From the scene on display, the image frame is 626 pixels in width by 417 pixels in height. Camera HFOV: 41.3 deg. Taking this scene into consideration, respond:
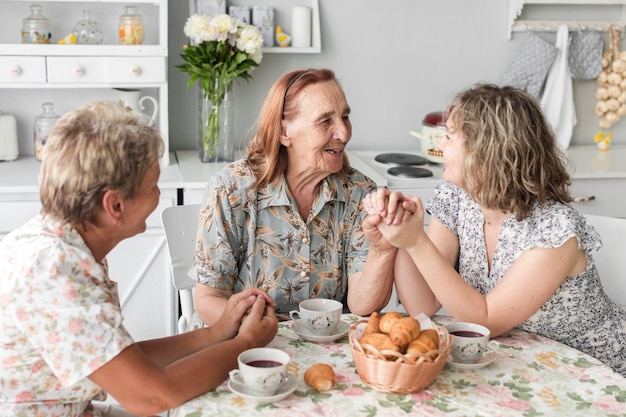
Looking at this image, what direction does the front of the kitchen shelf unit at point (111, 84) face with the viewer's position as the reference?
facing the viewer

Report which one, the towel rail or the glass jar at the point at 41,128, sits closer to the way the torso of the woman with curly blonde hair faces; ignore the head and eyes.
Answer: the glass jar

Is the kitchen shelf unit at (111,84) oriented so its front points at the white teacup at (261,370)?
yes

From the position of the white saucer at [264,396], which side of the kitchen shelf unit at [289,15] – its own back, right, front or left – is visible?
front

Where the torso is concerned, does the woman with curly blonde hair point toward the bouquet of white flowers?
no

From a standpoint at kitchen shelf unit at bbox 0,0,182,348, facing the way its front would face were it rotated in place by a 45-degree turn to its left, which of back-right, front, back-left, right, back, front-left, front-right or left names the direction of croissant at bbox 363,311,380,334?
front-right

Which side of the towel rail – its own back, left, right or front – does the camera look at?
front

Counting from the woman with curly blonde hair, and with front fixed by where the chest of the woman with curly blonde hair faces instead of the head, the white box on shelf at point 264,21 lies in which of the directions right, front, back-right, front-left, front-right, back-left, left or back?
right

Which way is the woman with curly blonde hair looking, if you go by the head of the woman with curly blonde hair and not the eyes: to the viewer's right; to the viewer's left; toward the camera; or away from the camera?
to the viewer's left

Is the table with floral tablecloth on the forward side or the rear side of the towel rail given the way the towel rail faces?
on the forward side

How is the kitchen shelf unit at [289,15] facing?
toward the camera

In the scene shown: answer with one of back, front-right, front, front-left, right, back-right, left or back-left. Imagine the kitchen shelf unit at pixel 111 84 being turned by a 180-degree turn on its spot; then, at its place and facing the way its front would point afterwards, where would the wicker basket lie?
back

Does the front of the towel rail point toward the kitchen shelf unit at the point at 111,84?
no

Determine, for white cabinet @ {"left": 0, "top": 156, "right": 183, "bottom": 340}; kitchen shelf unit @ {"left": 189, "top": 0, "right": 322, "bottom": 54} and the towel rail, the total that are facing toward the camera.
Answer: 3

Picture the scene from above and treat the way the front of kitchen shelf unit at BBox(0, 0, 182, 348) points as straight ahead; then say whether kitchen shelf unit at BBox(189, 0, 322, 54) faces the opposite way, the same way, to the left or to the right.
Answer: the same way

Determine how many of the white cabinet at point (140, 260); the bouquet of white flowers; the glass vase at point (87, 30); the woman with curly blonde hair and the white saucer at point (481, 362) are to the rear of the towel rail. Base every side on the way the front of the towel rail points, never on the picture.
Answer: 0

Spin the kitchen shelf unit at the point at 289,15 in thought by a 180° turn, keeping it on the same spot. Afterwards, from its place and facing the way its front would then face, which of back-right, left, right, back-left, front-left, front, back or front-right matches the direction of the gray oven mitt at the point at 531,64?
right

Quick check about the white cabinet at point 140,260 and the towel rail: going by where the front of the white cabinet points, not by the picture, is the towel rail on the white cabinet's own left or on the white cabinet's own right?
on the white cabinet's own left

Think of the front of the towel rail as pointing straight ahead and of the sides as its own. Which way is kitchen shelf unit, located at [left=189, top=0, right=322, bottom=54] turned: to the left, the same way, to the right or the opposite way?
the same way

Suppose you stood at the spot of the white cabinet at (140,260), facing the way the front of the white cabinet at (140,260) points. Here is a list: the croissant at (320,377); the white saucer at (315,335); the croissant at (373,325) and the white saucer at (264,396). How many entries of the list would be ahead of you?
4

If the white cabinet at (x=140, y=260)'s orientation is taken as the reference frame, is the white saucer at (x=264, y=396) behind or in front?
in front
